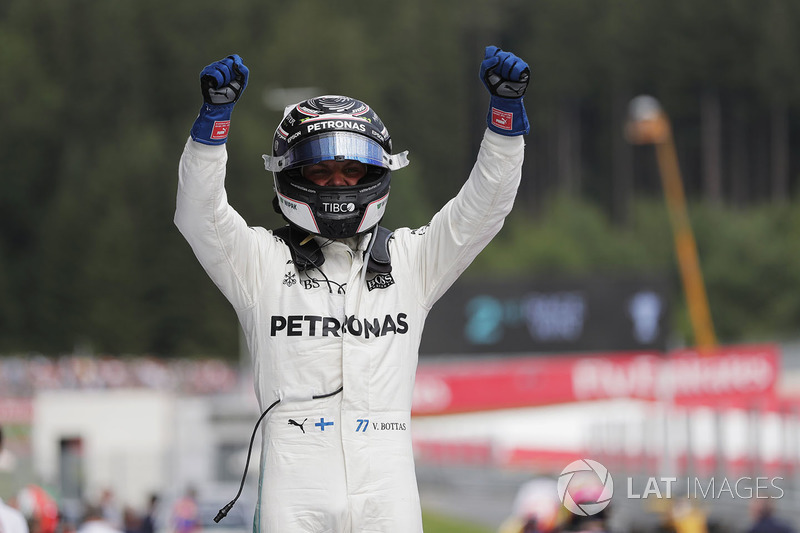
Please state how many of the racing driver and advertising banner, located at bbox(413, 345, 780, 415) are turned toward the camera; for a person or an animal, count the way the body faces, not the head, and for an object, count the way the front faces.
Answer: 2

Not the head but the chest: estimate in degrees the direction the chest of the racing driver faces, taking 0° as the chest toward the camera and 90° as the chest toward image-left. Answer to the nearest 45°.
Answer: approximately 0°

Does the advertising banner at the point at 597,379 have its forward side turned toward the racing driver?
yes

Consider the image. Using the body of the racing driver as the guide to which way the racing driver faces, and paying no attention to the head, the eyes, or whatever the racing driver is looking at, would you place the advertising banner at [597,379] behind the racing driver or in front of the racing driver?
behind
